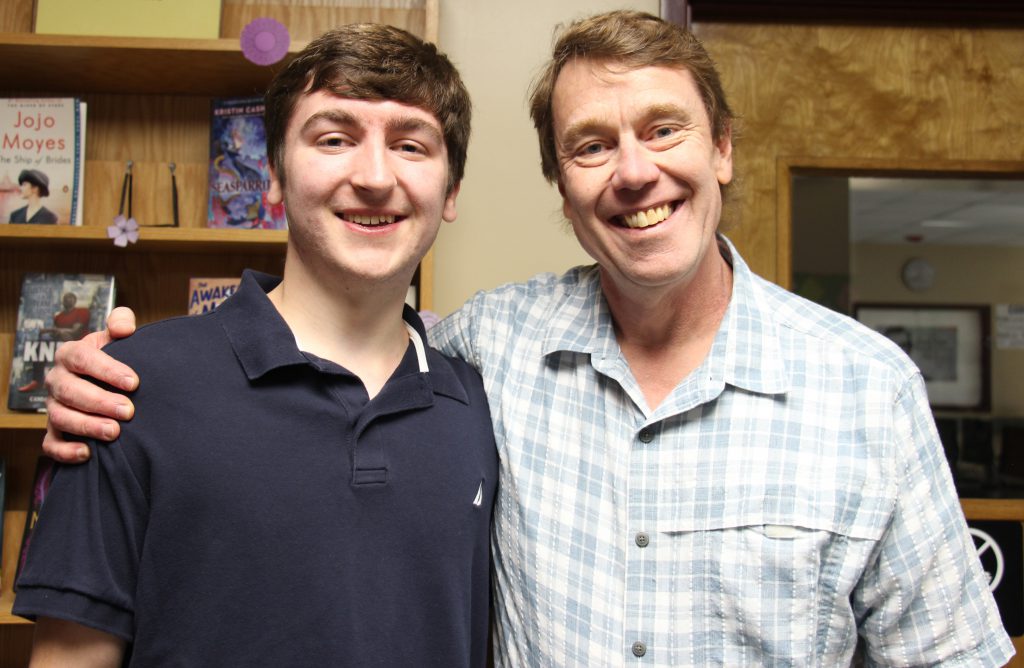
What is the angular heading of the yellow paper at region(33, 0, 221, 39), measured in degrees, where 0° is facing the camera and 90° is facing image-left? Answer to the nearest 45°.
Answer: approximately 0°

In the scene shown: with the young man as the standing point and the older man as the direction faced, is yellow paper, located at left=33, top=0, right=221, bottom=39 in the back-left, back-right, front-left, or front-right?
back-left

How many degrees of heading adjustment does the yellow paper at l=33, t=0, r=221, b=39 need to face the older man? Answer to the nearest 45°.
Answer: approximately 45° to its left

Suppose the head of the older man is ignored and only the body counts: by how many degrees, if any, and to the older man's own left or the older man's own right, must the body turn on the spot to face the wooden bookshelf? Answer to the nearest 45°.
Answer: approximately 135° to the older man's own right
